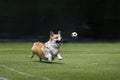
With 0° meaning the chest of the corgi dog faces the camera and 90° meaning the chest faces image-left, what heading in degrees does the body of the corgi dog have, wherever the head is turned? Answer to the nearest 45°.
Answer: approximately 315°
